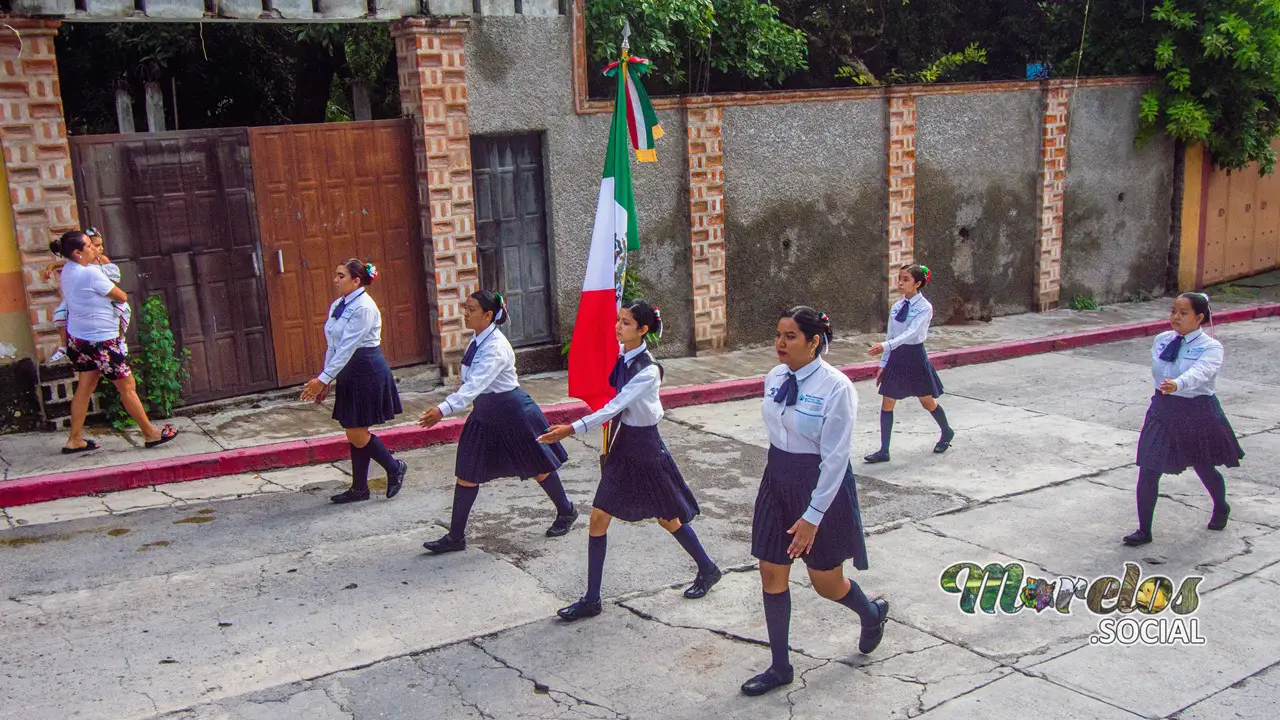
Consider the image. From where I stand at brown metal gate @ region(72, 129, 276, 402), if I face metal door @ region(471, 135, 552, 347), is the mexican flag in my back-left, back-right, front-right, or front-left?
front-right

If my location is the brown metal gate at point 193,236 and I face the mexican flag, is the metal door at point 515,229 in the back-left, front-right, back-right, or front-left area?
front-left

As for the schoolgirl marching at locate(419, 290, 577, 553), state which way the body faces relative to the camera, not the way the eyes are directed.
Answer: to the viewer's left

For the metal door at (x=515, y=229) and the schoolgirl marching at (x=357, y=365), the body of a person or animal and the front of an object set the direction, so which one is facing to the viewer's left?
the schoolgirl marching

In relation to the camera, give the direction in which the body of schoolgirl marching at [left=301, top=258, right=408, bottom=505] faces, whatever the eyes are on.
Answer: to the viewer's left

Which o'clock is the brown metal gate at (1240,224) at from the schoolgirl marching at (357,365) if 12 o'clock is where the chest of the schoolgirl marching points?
The brown metal gate is roughly at 5 o'clock from the schoolgirl marching.

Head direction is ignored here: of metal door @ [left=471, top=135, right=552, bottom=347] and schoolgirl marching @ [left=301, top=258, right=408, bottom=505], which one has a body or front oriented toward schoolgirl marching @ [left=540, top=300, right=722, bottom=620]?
the metal door

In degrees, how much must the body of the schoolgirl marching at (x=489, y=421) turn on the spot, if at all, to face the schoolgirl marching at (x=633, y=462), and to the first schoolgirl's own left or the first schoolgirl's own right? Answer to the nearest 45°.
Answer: approximately 135° to the first schoolgirl's own left

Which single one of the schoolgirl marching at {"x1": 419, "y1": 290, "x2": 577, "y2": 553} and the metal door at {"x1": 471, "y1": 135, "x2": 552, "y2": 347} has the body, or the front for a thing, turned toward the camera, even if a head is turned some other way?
the metal door

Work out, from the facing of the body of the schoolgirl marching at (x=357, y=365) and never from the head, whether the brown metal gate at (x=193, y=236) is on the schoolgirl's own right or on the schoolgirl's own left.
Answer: on the schoolgirl's own right

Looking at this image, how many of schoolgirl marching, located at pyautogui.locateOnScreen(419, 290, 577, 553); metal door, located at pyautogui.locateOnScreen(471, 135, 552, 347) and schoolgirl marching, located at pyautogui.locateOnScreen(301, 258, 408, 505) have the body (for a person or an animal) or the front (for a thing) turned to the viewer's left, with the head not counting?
2

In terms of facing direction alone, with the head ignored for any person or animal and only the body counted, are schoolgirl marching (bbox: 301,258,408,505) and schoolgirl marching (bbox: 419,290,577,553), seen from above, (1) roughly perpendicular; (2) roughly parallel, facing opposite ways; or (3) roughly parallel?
roughly parallel

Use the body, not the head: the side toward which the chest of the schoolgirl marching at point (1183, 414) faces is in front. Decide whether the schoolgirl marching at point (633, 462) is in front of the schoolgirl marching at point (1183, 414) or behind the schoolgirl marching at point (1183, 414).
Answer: in front

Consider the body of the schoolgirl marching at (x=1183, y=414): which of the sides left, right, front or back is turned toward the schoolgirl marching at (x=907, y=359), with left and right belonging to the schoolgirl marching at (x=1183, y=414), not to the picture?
right

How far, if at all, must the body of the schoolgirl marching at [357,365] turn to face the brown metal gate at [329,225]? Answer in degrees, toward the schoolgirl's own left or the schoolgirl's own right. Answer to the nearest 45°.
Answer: approximately 90° to the schoolgirl's own right

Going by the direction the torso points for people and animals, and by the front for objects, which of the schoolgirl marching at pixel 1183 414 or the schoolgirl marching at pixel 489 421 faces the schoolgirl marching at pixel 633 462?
the schoolgirl marching at pixel 1183 414

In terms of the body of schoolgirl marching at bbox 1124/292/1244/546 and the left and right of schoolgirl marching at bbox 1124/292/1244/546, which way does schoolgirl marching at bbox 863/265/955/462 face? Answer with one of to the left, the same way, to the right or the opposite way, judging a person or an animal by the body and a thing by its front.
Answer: the same way

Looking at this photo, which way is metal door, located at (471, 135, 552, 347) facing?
toward the camera
